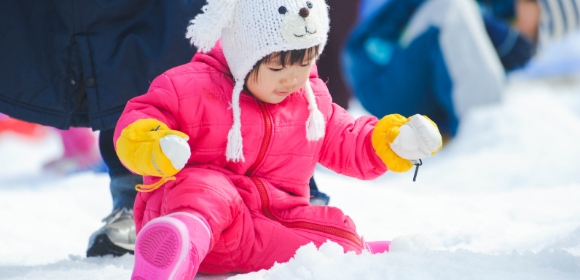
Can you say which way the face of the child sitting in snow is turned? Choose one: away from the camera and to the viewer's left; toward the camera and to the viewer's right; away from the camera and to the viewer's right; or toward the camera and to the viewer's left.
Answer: toward the camera and to the viewer's right

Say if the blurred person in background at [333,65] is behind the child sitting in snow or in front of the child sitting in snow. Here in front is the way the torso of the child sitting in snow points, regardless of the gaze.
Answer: behind

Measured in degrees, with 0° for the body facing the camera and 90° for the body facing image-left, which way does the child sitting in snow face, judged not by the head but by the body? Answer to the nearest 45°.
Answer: approximately 0°

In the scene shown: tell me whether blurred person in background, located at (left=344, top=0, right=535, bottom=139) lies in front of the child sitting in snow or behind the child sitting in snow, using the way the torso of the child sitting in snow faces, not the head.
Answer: behind

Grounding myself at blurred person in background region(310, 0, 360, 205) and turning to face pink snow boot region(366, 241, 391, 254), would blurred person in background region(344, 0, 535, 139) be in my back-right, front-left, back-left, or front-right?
back-left
